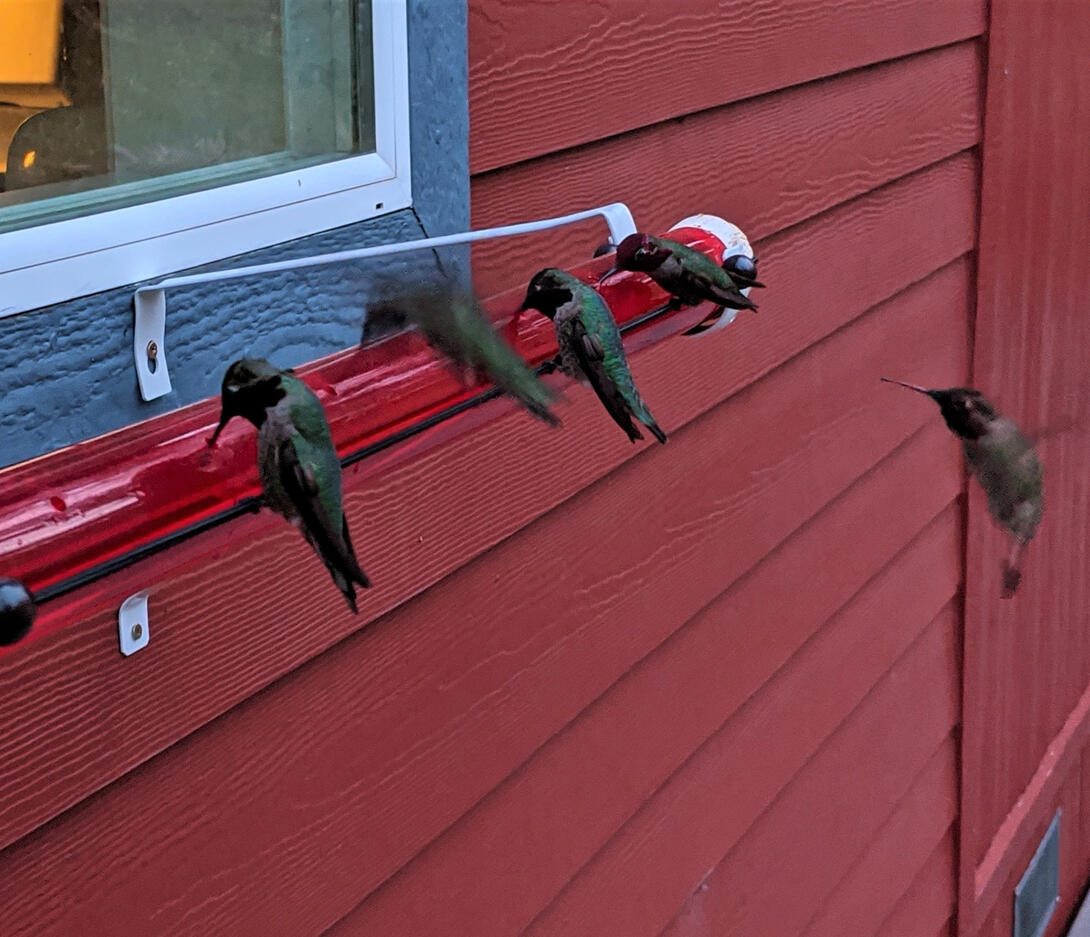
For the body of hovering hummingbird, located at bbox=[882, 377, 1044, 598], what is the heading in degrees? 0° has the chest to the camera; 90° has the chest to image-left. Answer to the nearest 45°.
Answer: approximately 90°

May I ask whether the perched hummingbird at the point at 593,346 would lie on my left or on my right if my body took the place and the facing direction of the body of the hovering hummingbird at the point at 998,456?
on my left

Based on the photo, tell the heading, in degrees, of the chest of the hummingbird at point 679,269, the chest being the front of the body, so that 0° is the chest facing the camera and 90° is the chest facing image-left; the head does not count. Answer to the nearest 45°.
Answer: approximately 90°
